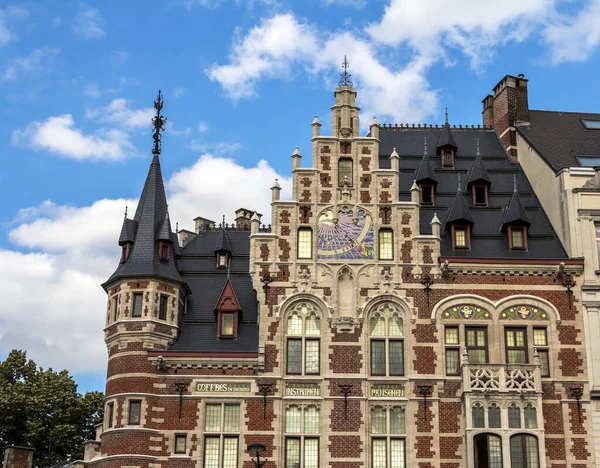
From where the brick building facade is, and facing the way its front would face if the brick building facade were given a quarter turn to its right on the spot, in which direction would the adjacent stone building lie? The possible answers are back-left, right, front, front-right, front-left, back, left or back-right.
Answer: back

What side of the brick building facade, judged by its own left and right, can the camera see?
front

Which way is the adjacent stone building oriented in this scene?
toward the camera
